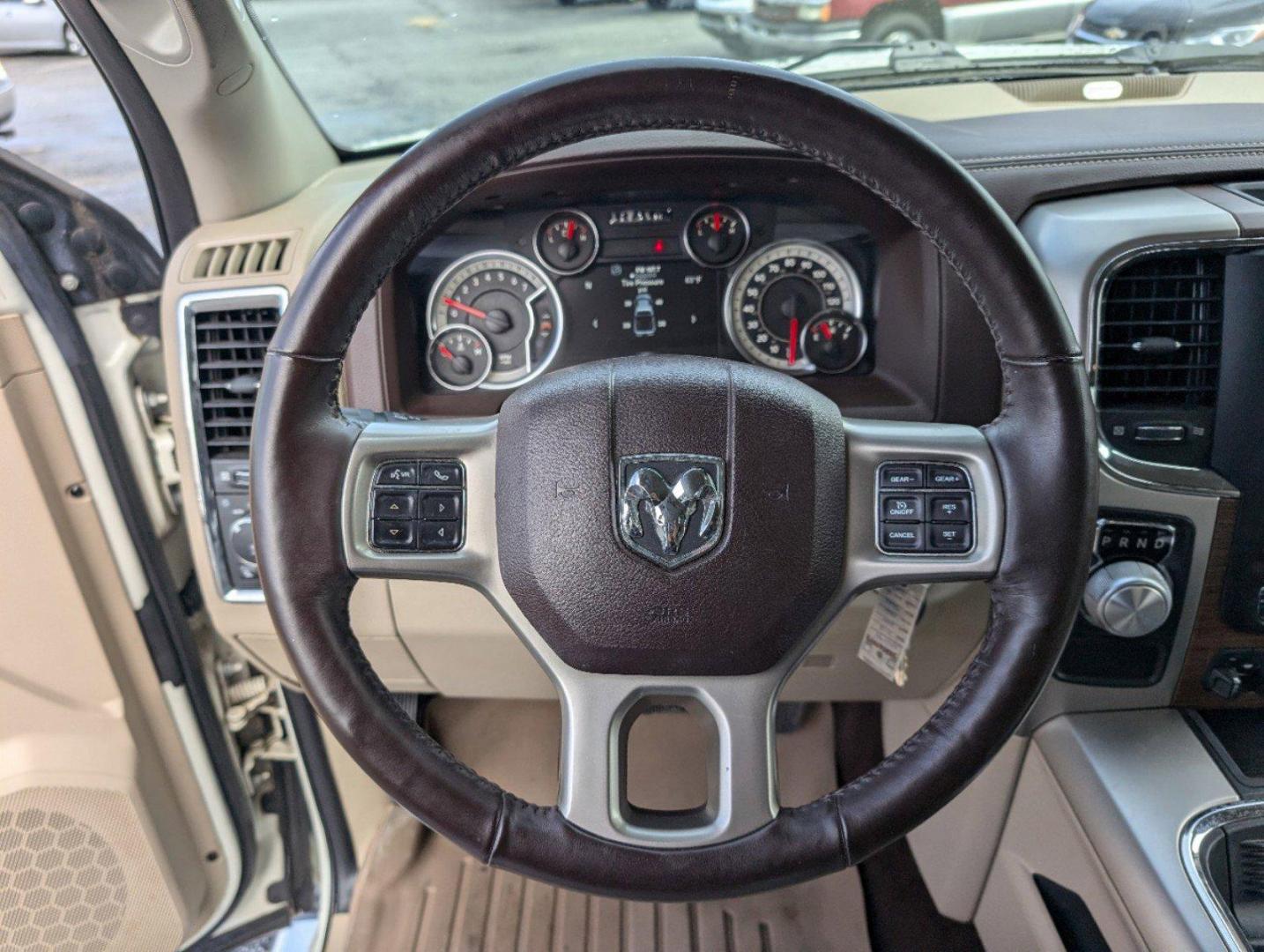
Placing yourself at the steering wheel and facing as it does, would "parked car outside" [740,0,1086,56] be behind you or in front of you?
behind

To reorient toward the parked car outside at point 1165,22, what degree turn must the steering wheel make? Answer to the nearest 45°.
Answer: approximately 135° to its left
